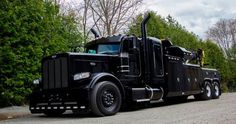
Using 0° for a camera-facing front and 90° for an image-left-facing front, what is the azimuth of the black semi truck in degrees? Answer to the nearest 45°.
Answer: approximately 45°

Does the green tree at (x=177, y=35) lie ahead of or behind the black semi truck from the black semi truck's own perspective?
behind

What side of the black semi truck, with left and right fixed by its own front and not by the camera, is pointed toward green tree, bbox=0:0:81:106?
right
